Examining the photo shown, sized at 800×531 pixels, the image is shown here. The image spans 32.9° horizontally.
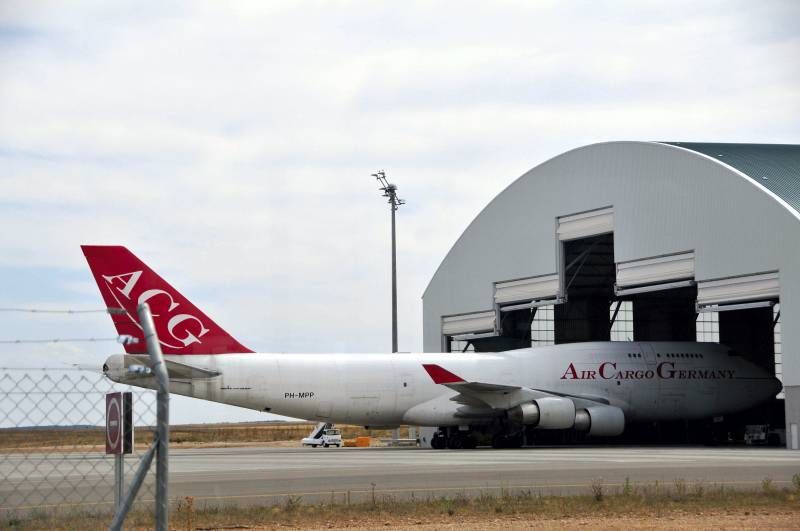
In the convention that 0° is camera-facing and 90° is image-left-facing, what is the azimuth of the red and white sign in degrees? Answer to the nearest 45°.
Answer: approximately 45°

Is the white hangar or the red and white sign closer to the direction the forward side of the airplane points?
the white hangar

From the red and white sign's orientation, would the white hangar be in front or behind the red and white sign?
behind

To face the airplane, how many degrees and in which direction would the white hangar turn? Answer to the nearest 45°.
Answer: approximately 45° to its right

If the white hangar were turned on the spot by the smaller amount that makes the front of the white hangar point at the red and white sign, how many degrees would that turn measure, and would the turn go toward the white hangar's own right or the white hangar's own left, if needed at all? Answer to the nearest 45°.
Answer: approximately 45° to the white hangar's own left

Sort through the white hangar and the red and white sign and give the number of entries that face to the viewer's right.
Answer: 0

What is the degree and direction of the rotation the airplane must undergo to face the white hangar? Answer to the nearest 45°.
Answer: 0° — it already faces it

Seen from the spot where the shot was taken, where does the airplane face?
facing to the right of the viewer

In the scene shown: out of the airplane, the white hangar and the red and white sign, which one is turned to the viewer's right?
the airplane

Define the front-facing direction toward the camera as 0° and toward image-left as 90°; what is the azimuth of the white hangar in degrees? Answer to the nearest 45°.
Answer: approximately 45°

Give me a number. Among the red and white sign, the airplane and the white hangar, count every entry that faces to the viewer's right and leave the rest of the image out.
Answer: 1

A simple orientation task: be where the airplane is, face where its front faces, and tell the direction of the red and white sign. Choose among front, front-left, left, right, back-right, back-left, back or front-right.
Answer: right
